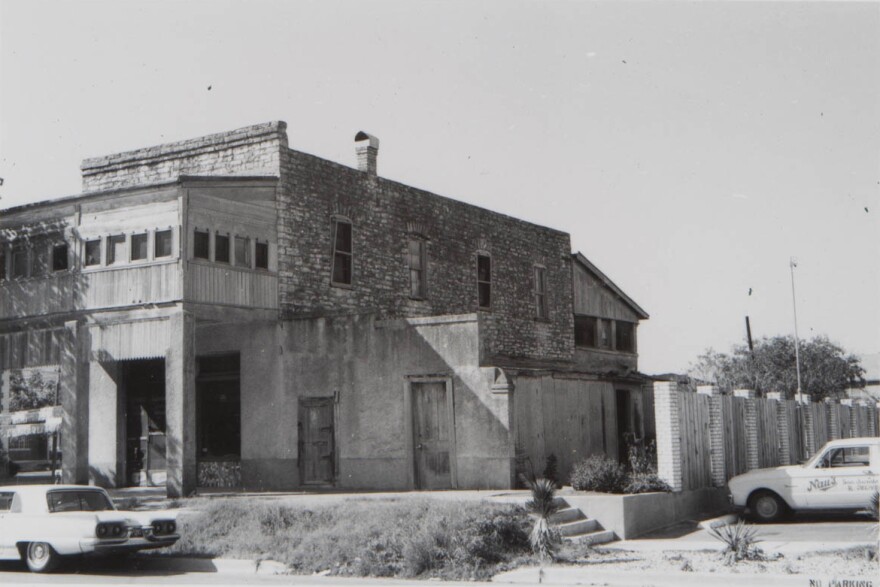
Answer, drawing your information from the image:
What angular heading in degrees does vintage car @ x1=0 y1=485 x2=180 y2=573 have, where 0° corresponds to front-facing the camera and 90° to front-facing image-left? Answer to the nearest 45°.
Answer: approximately 135°

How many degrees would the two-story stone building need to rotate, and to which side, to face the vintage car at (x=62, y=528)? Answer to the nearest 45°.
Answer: approximately 45° to its left

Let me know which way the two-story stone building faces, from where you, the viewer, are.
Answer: facing the viewer and to the left of the viewer

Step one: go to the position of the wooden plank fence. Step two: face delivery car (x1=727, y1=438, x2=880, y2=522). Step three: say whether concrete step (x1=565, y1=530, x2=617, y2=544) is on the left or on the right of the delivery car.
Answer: right

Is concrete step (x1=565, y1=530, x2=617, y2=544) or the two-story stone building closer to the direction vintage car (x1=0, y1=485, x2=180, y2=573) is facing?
the two-story stone building

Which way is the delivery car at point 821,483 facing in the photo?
to the viewer's left

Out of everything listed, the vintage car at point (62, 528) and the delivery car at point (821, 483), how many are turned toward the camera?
0

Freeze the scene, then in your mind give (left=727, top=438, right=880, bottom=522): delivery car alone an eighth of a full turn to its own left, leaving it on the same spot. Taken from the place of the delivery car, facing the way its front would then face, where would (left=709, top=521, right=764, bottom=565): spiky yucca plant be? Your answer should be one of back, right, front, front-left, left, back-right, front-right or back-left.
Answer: front-left

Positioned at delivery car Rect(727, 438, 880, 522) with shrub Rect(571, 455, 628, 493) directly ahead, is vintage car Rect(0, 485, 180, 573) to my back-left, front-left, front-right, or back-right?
front-left

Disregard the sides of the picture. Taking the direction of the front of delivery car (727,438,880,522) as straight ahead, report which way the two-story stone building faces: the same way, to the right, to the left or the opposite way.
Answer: to the left

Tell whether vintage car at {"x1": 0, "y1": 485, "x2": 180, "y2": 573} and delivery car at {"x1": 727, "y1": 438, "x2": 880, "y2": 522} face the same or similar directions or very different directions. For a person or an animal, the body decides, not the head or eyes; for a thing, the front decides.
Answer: same or similar directions

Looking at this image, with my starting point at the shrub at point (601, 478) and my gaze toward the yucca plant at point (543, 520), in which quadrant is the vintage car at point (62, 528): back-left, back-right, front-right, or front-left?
front-right

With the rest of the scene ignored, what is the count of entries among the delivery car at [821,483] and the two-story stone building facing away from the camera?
0

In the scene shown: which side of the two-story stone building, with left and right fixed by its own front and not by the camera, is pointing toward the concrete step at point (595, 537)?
left

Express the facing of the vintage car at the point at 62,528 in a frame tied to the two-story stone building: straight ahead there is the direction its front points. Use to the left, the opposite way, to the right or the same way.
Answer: to the right
